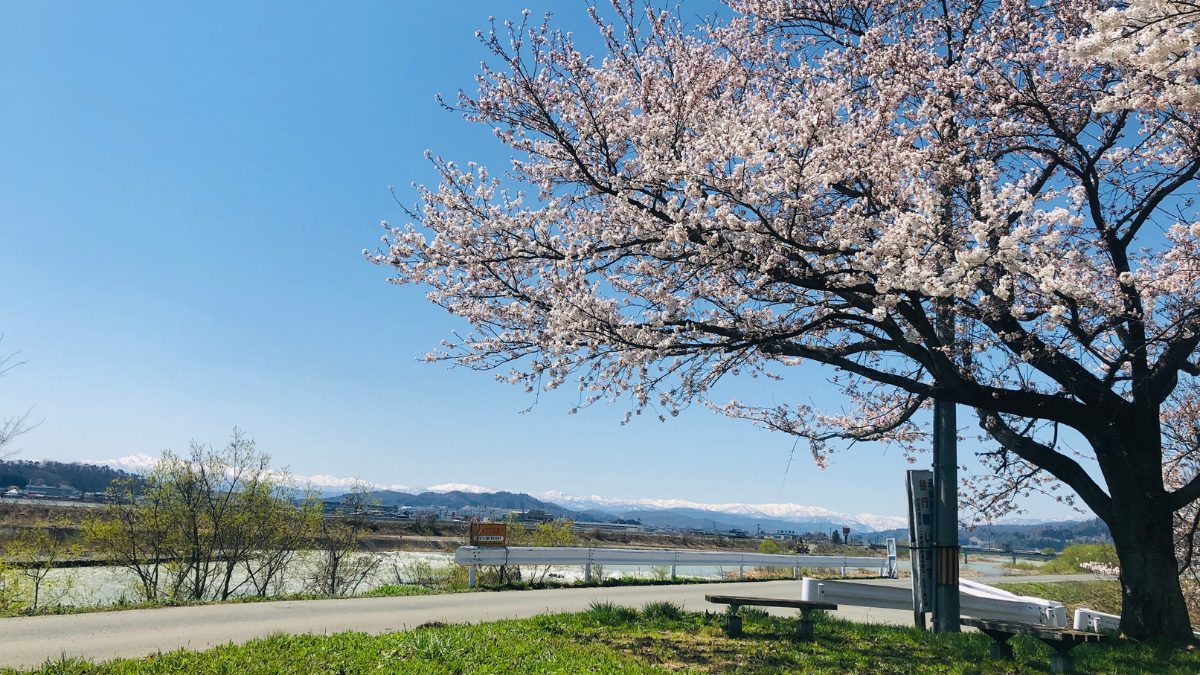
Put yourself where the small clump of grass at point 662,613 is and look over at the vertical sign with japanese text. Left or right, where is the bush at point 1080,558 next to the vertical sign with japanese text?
left

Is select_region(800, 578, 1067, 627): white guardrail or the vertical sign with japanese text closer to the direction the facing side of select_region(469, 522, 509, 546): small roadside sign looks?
the vertical sign with japanese text

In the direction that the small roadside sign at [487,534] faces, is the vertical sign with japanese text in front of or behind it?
in front

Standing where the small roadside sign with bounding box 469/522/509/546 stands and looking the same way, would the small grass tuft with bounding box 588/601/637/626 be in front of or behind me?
in front

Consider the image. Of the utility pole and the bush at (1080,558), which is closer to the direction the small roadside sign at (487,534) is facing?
the utility pole

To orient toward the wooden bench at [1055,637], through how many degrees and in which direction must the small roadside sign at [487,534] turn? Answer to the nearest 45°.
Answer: approximately 45° to its left

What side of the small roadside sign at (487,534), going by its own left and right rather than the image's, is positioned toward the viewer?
front

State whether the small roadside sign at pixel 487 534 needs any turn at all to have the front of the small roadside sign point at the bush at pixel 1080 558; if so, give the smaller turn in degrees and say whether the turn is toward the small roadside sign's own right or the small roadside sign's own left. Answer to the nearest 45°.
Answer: approximately 135° to the small roadside sign's own left
